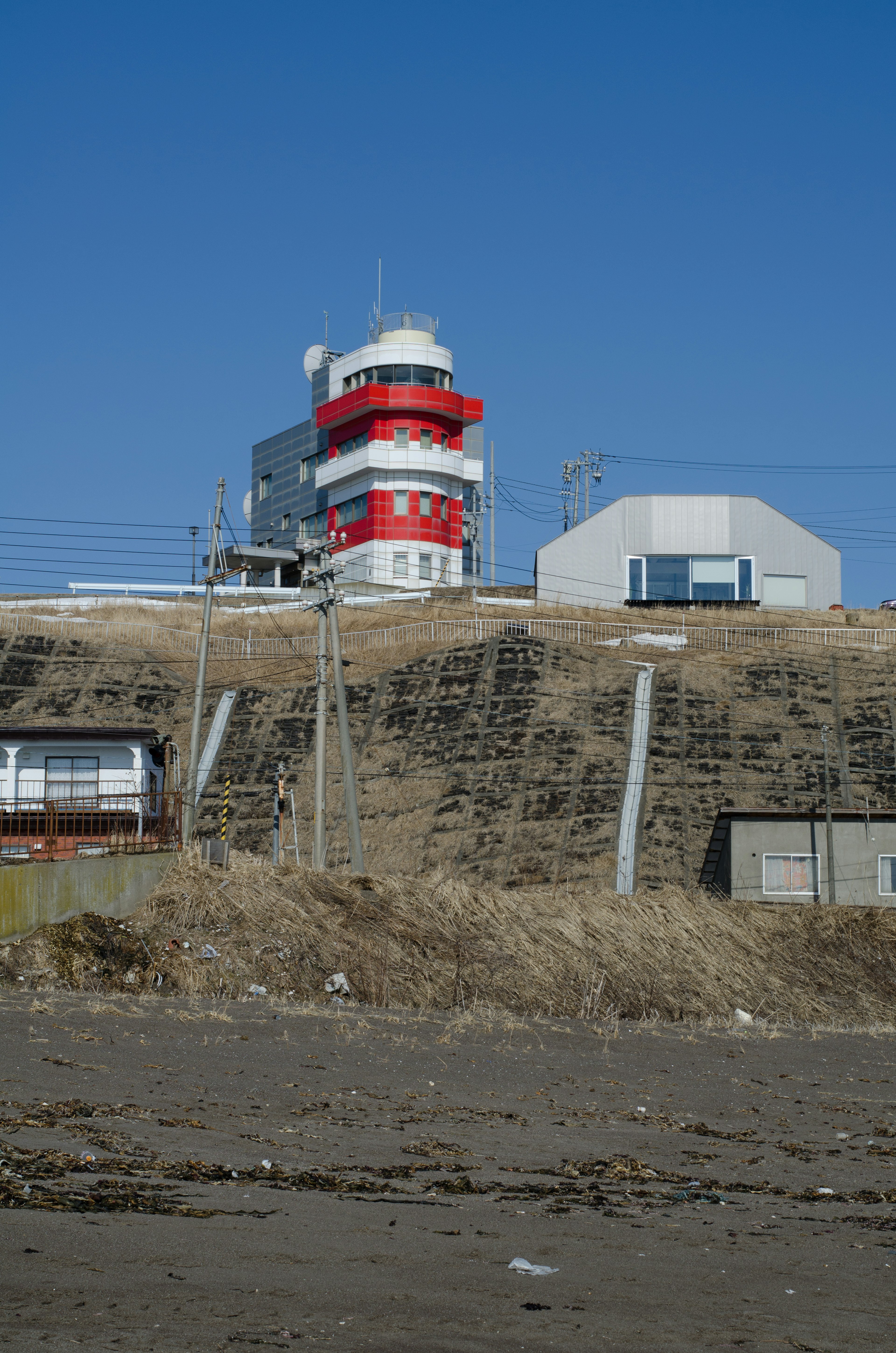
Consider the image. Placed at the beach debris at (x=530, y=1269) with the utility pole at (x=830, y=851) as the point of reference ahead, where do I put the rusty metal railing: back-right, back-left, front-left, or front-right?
front-left

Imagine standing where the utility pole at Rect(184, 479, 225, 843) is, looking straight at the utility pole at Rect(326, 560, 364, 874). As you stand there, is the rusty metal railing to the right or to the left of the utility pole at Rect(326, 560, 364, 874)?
right

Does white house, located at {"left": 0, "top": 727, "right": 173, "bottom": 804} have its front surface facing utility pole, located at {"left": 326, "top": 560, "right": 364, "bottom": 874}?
no

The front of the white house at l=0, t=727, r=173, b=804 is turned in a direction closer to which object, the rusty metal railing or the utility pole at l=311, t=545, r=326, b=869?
the rusty metal railing

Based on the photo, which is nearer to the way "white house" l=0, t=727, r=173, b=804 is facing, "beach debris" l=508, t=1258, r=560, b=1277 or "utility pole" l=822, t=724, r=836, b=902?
the beach debris

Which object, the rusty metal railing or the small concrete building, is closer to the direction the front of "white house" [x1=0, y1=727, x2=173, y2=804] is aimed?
the rusty metal railing

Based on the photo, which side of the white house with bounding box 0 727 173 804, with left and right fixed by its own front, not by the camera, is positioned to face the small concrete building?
left

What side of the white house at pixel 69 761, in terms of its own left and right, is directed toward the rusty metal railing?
front

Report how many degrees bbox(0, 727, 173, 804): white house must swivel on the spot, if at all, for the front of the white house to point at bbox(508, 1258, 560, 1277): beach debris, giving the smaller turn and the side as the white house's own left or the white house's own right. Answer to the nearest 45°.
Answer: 0° — it already faces it

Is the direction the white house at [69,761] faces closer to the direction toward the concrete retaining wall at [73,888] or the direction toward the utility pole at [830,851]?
the concrete retaining wall

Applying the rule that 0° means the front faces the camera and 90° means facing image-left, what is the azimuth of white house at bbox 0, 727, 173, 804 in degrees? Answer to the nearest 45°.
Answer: approximately 0°

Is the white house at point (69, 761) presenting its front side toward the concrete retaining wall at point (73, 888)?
yes

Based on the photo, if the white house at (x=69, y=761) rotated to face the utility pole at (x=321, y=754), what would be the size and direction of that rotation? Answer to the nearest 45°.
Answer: approximately 45° to its left

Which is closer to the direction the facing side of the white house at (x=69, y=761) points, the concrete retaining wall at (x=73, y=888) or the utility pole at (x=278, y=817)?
the concrete retaining wall

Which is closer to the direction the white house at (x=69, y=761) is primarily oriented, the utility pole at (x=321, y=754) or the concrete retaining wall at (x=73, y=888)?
the concrete retaining wall

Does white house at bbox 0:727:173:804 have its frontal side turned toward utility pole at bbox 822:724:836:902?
no
